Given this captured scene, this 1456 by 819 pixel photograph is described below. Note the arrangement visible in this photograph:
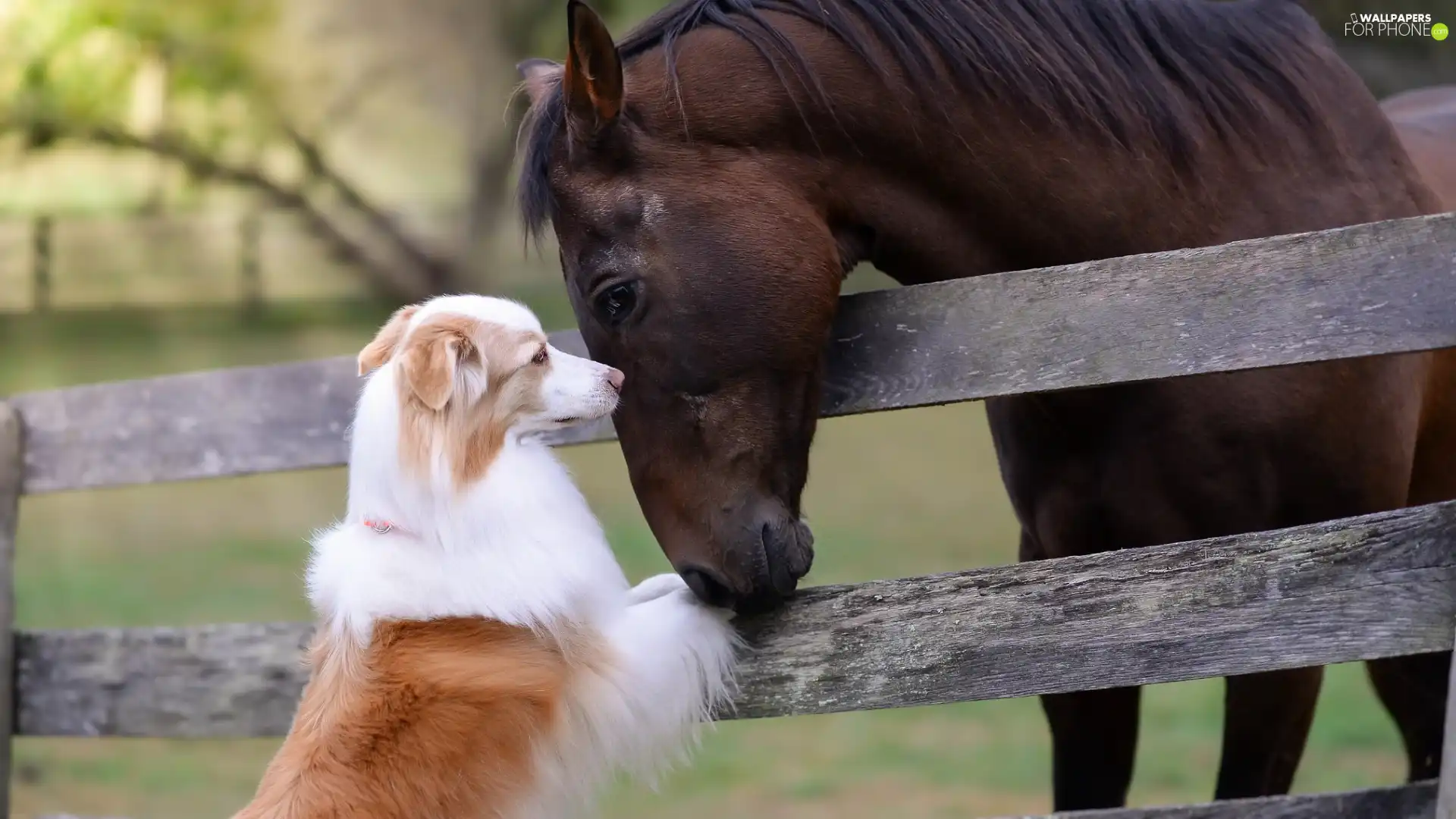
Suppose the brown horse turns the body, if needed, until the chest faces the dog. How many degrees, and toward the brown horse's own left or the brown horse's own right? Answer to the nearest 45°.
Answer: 0° — it already faces it

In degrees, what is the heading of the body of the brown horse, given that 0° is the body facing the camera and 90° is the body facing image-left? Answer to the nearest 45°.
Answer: approximately 45°
